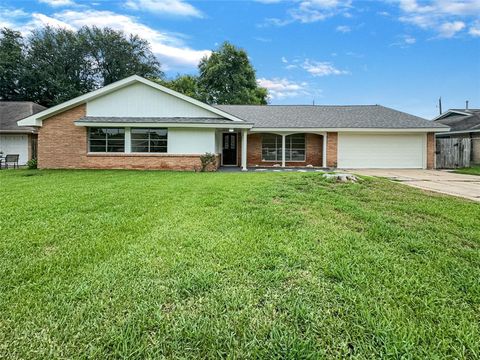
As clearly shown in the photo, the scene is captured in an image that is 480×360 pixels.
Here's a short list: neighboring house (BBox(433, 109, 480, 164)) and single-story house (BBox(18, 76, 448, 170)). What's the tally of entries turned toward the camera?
2

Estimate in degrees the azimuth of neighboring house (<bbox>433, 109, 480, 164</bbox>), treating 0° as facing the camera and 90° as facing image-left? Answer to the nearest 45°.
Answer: approximately 0°

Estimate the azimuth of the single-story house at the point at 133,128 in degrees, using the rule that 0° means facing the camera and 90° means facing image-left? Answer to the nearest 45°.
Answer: approximately 0°
